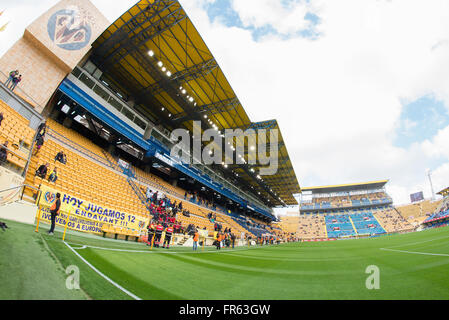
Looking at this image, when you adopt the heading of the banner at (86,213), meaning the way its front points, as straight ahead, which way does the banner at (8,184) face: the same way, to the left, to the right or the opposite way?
the same way

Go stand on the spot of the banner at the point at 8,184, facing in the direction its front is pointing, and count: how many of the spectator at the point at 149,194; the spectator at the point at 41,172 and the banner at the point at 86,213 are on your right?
0

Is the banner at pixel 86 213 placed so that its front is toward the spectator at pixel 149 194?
no

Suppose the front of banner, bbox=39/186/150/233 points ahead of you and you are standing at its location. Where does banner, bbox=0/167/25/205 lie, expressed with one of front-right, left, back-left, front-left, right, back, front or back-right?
right

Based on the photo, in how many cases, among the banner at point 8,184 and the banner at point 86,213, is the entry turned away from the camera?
0

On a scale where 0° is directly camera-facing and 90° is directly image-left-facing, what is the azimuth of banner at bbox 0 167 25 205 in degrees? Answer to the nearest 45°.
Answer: approximately 315°

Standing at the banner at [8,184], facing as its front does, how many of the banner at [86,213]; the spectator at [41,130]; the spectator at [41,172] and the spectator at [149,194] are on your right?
0

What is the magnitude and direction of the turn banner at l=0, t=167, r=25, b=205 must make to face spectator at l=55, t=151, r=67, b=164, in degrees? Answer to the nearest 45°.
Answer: approximately 135° to its left

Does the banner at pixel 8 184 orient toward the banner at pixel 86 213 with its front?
no

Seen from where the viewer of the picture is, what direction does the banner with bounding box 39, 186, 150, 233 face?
facing the viewer and to the right of the viewer

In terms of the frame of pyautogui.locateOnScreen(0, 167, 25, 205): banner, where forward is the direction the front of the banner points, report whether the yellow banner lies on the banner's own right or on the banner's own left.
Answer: on the banner's own left
